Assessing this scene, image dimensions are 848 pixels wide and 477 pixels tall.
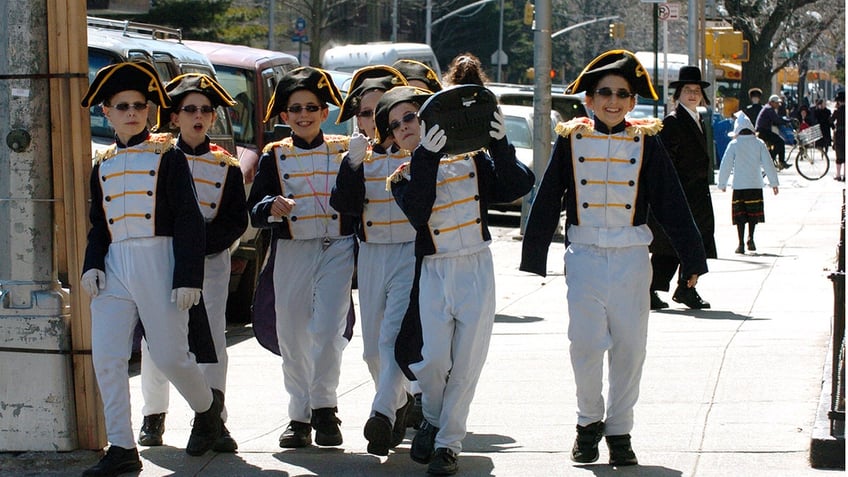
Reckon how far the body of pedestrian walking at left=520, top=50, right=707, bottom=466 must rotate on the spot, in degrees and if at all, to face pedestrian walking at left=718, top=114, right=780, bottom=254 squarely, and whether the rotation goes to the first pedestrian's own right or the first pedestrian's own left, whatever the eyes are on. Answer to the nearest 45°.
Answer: approximately 180°

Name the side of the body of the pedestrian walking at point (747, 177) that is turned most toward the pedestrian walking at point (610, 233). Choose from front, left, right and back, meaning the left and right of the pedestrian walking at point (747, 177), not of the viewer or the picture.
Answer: back

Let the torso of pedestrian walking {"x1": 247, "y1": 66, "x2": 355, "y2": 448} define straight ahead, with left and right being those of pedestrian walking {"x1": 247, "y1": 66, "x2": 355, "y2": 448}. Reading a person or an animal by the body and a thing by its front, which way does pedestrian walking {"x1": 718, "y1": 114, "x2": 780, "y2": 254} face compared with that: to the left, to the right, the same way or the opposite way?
the opposite way

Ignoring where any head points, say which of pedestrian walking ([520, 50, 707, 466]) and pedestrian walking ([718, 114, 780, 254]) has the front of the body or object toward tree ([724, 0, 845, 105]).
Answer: pedestrian walking ([718, 114, 780, 254])

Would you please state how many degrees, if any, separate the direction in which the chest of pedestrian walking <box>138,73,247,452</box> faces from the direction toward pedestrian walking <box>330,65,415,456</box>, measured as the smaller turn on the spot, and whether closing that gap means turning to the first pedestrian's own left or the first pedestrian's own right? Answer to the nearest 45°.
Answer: approximately 45° to the first pedestrian's own left

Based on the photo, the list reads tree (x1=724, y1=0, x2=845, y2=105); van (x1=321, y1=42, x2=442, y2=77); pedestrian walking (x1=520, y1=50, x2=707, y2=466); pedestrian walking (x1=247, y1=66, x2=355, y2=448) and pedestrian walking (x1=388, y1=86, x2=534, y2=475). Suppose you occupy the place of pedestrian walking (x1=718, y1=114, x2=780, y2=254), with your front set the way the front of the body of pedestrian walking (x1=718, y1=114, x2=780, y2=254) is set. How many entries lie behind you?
3

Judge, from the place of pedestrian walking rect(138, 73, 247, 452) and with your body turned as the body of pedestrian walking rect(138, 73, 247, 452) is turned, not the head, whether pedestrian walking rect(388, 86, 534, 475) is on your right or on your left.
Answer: on your left

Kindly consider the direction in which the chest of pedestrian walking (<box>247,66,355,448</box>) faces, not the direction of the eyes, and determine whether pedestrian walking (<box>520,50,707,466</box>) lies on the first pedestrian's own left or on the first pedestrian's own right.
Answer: on the first pedestrian's own left

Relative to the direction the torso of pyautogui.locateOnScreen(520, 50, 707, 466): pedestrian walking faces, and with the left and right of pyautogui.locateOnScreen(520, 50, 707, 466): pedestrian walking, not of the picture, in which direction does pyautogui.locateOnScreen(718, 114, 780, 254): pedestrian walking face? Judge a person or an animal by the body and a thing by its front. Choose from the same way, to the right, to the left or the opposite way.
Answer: the opposite way

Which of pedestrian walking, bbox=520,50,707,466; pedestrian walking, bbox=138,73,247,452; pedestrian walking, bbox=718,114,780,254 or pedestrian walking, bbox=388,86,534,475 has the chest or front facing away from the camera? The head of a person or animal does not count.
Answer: pedestrian walking, bbox=718,114,780,254

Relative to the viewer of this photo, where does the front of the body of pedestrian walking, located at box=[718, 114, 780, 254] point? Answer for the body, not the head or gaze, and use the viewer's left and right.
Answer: facing away from the viewer
